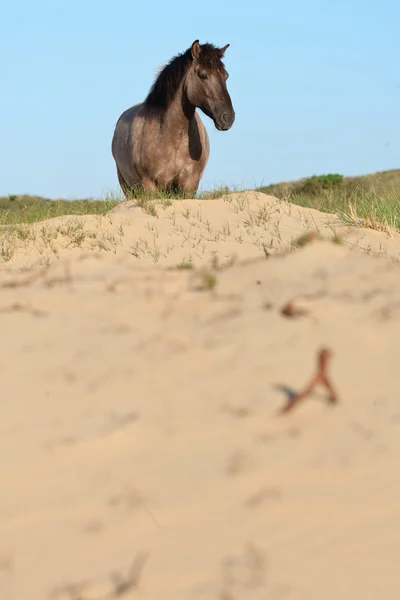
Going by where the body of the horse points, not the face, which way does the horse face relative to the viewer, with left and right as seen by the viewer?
facing the viewer and to the right of the viewer

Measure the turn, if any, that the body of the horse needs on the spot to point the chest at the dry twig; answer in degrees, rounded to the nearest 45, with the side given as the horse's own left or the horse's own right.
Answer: approximately 45° to the horse's own right
